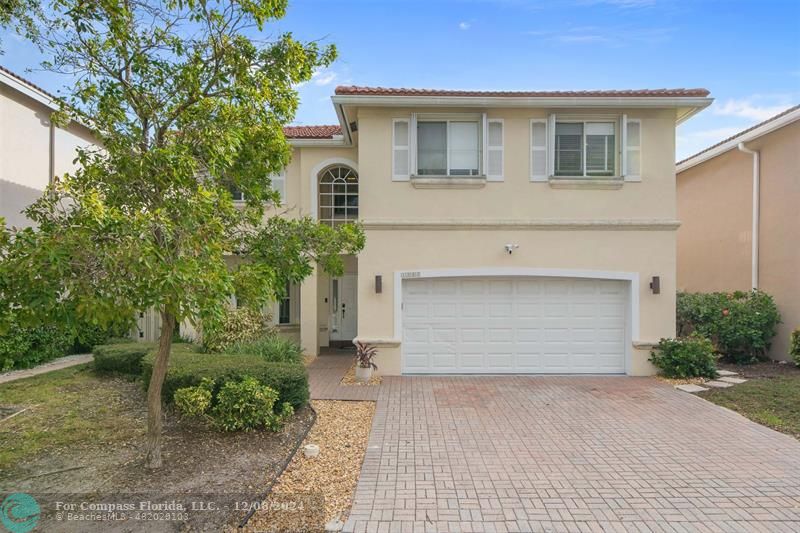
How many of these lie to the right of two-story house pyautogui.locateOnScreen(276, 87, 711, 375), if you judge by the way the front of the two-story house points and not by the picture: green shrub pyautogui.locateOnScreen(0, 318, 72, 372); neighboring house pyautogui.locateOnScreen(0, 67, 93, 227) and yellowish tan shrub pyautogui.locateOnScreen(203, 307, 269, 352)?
3

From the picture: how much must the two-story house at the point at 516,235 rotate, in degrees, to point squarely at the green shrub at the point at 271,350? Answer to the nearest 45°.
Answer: approximately 90° to its right

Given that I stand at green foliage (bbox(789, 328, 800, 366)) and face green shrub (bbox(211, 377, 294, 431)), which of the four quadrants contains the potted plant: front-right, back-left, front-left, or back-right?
front-right

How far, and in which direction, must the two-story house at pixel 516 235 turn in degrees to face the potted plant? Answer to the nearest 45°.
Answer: approximately 90° to its right

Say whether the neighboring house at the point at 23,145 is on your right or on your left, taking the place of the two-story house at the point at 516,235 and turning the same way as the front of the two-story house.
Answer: on your right

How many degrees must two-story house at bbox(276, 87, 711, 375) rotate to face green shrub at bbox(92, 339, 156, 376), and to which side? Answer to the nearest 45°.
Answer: approximately 90° to its right

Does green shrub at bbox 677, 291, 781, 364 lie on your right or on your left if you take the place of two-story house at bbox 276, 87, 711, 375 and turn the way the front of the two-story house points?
on your left

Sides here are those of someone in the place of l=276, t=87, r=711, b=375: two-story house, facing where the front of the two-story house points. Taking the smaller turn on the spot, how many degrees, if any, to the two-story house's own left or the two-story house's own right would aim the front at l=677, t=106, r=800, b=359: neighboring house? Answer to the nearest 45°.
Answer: approximately 135° to the two-story house's own left

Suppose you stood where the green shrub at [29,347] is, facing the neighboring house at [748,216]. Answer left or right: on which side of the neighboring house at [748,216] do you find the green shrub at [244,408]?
right

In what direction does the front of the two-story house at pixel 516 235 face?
toward the camera

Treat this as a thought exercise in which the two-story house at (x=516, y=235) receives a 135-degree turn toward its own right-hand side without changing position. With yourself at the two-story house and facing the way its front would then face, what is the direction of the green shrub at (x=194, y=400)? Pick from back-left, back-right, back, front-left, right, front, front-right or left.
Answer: left

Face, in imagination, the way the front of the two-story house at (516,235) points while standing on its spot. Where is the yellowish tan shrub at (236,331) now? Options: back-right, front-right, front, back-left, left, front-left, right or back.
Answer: right

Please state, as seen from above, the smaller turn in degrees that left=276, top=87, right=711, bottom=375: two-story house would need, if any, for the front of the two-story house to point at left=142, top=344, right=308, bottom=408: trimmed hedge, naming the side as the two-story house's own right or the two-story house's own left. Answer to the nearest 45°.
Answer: approximately 45° to the two-story house's own right

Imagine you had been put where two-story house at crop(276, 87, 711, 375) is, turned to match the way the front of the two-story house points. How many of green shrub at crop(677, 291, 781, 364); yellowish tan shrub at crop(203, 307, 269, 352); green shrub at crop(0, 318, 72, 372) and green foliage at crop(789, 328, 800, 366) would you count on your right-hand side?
2

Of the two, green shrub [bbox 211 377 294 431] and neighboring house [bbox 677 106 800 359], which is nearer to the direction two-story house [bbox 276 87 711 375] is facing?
the green shrub

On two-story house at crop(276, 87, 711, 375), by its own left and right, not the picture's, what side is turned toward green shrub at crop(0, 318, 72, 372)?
right

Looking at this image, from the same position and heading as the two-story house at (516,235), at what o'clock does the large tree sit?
The large tree is roughly at 1 o'clock from the two-story house.
